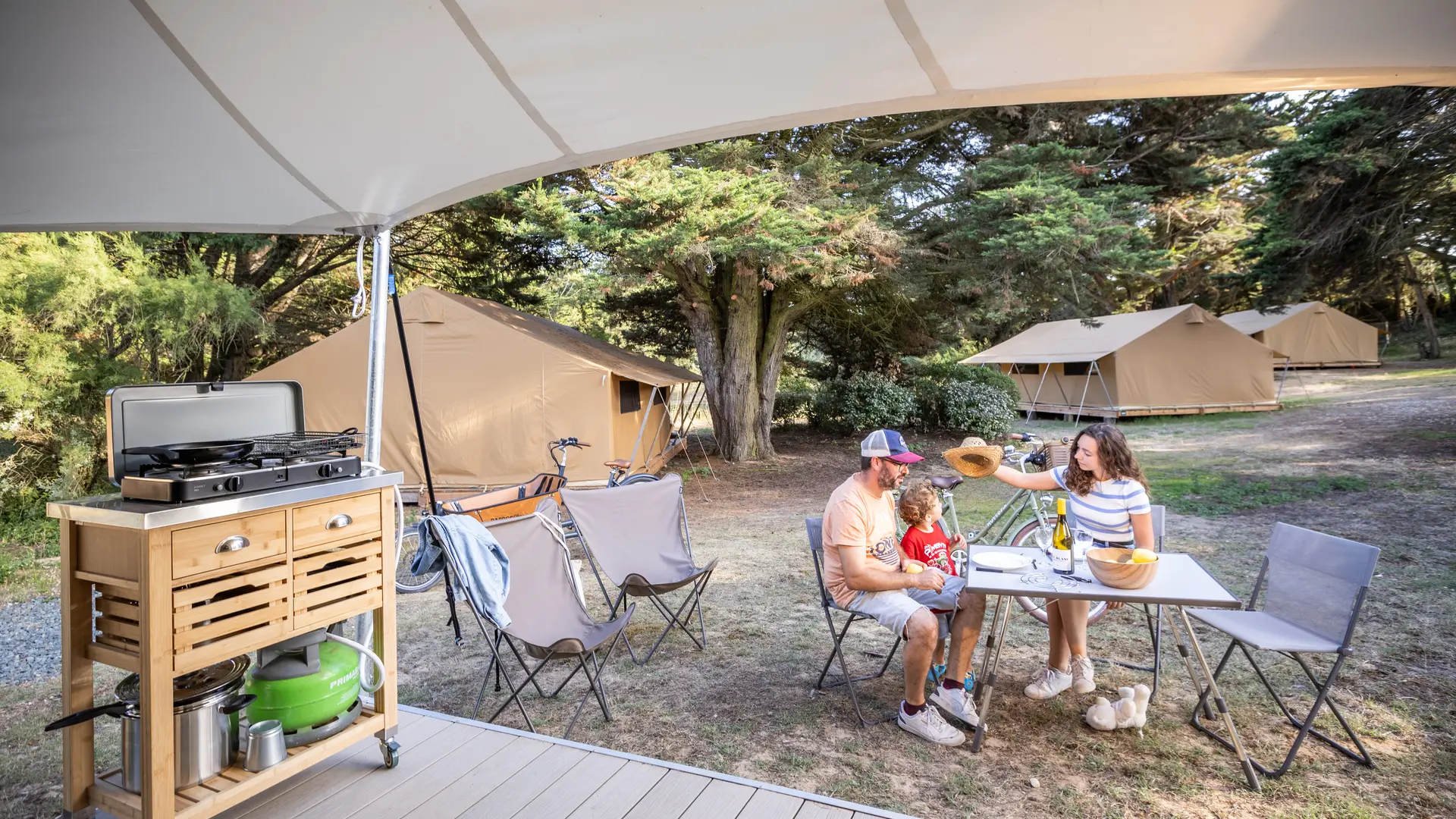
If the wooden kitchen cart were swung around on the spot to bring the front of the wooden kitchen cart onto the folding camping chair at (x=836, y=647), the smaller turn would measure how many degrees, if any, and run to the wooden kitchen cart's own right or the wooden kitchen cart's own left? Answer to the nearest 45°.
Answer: approximately 45° to the wooden kitchen cart's own left

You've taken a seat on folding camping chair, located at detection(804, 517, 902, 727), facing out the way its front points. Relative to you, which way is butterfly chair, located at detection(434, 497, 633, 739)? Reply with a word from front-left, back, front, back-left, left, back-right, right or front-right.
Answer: back-right

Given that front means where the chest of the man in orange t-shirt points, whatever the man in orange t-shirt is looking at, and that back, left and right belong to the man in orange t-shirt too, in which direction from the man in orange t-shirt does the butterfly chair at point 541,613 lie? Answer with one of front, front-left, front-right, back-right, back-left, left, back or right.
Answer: back-right

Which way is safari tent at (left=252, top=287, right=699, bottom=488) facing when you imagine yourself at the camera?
facing to the right of the viewer

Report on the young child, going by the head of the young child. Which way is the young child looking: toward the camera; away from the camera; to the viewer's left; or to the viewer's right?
to the viewer's right

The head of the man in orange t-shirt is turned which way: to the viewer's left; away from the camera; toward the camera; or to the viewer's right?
to the viewer's right

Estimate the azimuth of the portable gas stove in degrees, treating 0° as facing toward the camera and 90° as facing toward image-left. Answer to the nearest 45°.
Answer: approximately 315°

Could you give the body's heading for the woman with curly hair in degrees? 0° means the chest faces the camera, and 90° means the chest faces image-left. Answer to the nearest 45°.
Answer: approximately 45°

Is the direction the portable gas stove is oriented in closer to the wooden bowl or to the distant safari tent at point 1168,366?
the wooden bowl

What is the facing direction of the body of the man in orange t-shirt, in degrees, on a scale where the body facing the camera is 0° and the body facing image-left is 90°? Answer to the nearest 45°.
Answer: approximately 315°
